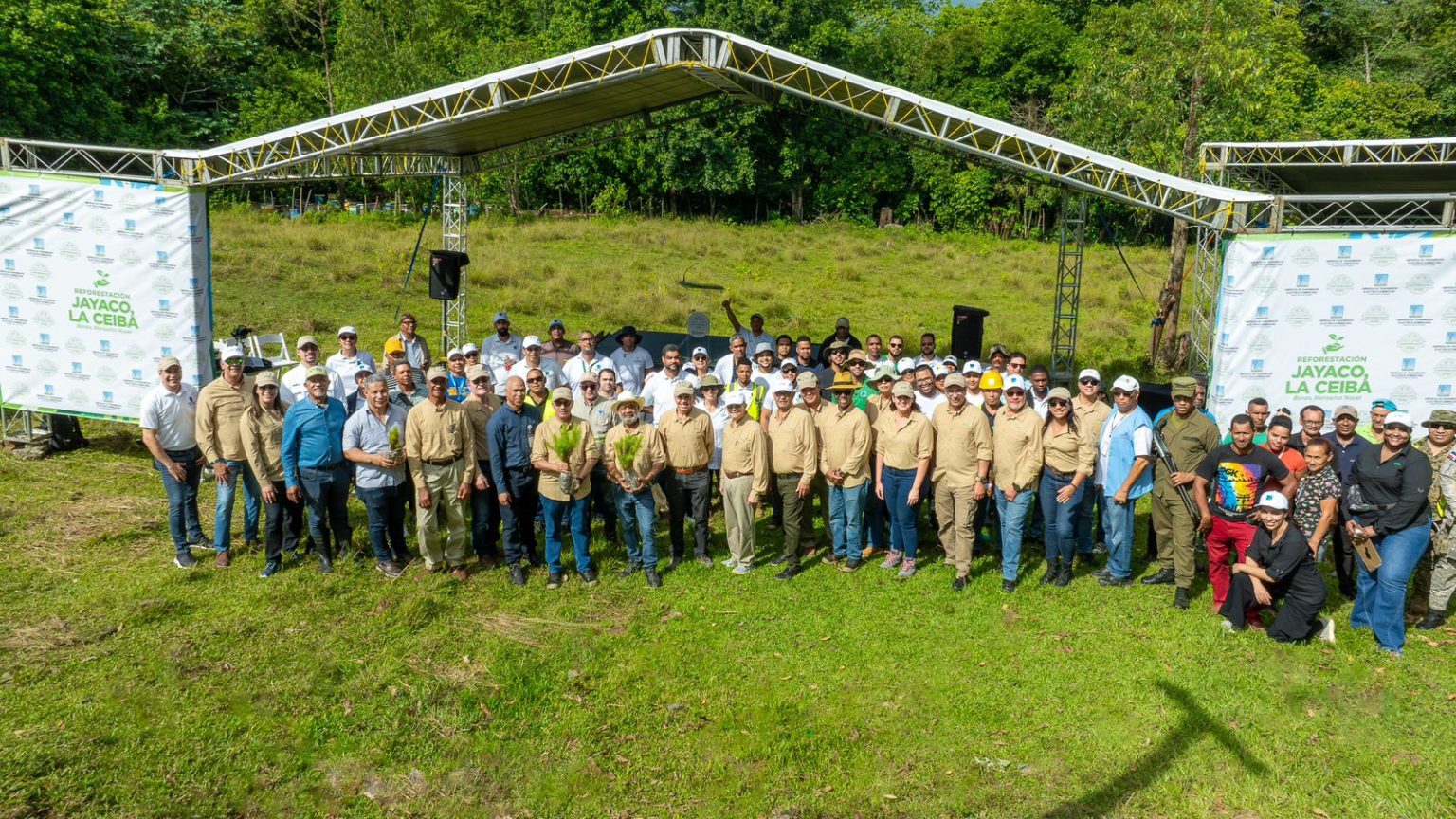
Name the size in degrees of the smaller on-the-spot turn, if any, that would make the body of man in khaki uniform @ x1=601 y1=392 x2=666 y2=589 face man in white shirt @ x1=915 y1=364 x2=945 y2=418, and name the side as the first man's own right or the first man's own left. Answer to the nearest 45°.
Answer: approximately 90° to the first man's own left

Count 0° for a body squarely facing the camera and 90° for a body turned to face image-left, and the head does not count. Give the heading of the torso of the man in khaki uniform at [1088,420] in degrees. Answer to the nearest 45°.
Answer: approximately 0°

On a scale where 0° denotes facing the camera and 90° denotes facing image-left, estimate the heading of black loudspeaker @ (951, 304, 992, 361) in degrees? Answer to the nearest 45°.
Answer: approximately 0°

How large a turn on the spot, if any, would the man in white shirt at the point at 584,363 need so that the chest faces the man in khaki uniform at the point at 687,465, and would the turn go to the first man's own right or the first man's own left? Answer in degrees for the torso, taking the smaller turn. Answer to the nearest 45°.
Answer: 0° — they already face them

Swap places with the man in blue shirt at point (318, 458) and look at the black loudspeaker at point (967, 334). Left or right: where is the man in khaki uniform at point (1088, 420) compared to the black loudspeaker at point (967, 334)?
right

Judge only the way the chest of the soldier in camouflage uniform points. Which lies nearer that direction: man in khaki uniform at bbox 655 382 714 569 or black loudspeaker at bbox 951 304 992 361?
the man in khaki uniform

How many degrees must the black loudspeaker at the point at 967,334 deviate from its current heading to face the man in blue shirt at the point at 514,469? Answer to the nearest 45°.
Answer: approximately 45° to its right
